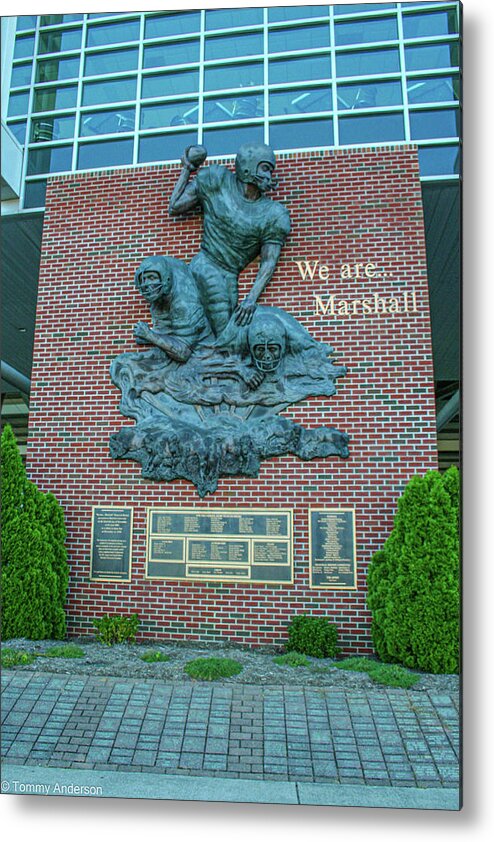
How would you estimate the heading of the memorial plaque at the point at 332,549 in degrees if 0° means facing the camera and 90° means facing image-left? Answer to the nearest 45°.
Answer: approximately 0°

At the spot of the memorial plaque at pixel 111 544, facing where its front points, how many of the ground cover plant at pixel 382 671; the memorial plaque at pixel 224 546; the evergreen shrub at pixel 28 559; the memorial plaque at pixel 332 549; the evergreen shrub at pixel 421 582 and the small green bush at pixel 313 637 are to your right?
1

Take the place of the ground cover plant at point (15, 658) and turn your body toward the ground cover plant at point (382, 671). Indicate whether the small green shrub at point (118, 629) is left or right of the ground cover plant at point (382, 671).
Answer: left

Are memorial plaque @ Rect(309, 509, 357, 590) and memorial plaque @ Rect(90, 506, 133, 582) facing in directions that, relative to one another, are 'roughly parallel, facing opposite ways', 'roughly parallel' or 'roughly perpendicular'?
roughly parallel

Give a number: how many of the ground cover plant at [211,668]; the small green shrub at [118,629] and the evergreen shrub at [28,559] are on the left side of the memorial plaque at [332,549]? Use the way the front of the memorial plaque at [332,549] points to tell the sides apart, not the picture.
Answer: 0

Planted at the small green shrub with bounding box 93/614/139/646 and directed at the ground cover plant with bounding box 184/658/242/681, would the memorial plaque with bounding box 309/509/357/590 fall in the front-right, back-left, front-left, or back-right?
front-left

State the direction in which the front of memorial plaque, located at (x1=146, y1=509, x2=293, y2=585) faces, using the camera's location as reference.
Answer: facing the viewer

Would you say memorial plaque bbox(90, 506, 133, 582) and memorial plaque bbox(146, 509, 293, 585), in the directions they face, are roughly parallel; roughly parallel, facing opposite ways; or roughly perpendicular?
roughly parallel

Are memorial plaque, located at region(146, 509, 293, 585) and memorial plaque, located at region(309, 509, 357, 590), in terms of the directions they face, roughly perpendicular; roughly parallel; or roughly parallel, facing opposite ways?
roughly parallel

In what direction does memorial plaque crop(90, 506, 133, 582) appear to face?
toward the camera

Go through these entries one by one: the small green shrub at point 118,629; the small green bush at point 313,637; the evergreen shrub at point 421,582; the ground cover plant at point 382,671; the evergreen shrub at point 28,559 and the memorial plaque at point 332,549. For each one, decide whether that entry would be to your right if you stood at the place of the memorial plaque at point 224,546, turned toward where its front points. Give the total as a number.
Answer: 2

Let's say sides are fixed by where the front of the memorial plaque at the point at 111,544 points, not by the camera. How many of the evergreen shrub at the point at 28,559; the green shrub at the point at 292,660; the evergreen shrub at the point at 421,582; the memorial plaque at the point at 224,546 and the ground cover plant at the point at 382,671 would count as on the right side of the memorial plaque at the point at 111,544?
1

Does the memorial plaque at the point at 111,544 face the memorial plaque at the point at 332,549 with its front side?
no

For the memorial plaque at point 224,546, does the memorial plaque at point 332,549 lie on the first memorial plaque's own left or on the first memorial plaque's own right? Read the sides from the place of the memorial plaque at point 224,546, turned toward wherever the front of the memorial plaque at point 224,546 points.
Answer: on the first memorial plaque's own left

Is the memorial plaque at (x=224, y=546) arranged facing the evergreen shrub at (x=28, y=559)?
no

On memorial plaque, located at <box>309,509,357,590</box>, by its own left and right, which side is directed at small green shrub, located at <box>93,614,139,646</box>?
right

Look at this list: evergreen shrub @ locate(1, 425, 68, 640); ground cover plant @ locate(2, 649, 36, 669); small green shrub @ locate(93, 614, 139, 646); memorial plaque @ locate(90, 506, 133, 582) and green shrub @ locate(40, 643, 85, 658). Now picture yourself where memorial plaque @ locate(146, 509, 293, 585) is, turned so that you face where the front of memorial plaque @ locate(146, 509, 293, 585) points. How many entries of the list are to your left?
0

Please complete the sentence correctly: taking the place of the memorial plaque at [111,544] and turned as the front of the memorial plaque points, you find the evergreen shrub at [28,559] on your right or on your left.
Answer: on your right
